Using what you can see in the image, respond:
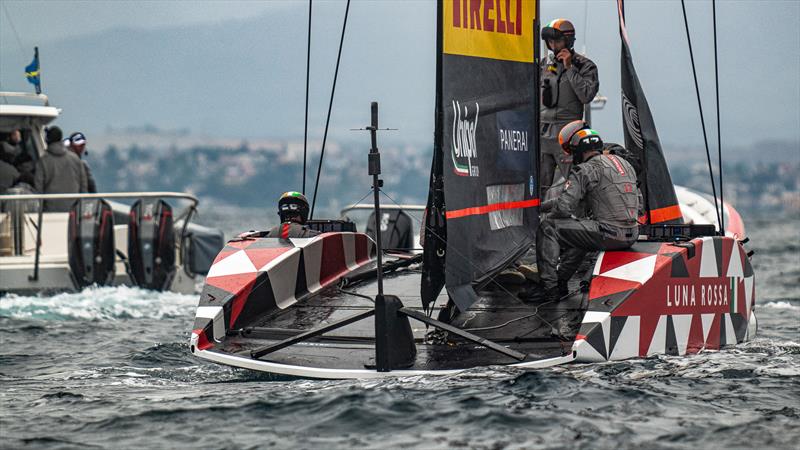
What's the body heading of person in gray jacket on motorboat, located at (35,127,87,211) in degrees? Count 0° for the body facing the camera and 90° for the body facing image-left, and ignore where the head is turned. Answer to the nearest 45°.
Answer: approximately 180°

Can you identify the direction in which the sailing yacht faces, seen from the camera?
facing away from the viewer and to the right of the viewer

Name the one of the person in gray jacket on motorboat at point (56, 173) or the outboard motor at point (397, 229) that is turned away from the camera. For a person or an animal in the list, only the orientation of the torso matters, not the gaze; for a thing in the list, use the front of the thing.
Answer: the person in gray jacket on motorboat

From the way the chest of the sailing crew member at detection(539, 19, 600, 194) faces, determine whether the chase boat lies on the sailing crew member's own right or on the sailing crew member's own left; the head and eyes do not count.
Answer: on the sailing crew member's own right

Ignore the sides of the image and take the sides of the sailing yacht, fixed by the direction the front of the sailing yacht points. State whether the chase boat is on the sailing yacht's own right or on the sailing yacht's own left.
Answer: on the sailing yacht's own left

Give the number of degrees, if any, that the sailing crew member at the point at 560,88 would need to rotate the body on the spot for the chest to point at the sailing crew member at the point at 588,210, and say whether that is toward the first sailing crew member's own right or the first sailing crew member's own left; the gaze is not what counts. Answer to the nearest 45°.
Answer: approximately 45° to the first sailing crew member's own left

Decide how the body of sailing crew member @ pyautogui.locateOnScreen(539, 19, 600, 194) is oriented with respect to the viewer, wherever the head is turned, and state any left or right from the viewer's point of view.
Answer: facing the viewer and to the left of the viewer
